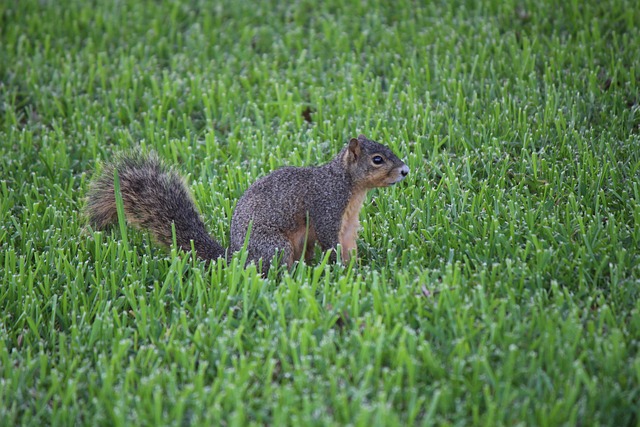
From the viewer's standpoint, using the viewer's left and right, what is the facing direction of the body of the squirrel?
facing to the right of the viewer
